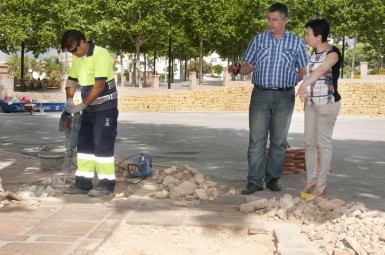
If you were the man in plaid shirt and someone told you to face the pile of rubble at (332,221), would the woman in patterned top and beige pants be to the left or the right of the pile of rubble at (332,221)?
left

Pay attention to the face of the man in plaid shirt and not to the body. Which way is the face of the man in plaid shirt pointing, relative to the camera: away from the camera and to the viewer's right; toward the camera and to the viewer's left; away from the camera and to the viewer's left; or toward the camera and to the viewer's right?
toward the camera and to the viewer's left

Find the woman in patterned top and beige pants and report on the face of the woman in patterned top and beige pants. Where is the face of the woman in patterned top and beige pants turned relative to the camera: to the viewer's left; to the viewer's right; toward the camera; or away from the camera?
to the viewer's left

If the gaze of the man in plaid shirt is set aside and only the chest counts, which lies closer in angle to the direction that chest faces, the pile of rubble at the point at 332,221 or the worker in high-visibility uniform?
the pile of rubble

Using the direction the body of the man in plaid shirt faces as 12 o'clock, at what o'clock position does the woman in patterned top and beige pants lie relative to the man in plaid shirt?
The woman in patterned top and beige pants is roughly at 10 o'clock from the man in plaid shirt.

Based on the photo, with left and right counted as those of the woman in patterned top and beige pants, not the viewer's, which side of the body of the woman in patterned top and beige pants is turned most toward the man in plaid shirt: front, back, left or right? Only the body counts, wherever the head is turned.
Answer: right

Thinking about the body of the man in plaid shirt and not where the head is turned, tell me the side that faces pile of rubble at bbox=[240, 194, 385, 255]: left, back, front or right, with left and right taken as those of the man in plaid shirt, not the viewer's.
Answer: front
